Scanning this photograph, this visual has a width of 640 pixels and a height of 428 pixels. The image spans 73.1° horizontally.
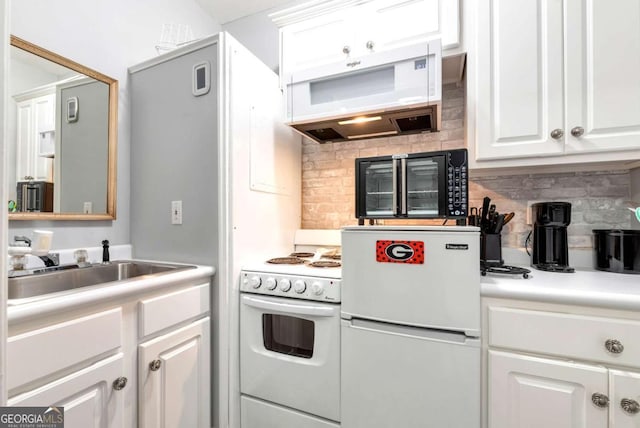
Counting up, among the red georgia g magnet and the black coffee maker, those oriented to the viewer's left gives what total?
0

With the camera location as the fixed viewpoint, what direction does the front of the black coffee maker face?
facing the viewer and to the right of the viewer

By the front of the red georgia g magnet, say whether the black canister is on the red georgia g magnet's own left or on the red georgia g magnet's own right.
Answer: on the red georgia g magnet's own left

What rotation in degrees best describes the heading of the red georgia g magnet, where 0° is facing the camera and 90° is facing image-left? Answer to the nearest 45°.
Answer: approximately 0°

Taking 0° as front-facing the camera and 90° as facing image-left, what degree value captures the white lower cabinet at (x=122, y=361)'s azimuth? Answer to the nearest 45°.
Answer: approximately 315°

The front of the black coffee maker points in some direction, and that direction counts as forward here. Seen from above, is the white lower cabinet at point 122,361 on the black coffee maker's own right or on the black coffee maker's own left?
on the black coffee maker's own right

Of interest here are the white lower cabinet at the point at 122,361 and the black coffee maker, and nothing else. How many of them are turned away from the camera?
0
